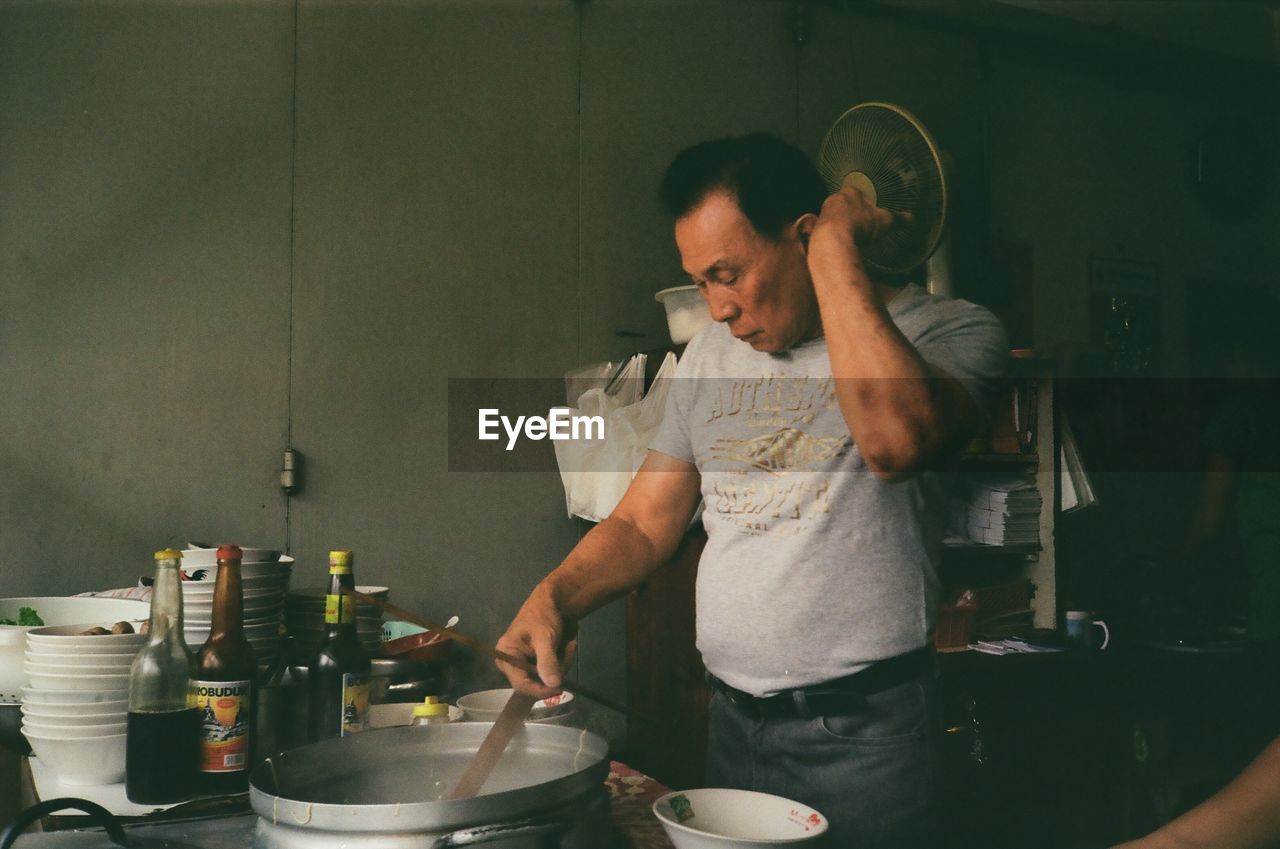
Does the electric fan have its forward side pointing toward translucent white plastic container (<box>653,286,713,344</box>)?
no

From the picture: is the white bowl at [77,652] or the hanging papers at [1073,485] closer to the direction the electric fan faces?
the white bowl

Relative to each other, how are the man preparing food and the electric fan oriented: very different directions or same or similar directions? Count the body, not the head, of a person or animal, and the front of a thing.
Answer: same or similar directions

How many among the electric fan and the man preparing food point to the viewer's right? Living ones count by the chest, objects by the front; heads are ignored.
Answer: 0

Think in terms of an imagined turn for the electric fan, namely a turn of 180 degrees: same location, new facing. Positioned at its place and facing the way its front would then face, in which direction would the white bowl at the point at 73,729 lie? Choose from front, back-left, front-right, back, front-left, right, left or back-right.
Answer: back

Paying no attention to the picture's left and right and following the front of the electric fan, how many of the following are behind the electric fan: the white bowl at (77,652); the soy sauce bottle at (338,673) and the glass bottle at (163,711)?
0

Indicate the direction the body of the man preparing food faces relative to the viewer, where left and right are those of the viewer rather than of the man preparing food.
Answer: facing the viewer and to the left of the viewer

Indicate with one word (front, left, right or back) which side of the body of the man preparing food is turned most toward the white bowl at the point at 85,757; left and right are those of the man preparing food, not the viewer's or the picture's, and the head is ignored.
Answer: front

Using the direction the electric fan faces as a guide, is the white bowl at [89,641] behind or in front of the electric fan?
in front

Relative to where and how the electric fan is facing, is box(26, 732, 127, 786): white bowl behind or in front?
in front

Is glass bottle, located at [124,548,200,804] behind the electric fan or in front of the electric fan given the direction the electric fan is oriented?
in front

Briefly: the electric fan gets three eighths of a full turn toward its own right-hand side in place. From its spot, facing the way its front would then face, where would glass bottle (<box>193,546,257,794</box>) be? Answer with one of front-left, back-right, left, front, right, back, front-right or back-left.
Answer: back-left

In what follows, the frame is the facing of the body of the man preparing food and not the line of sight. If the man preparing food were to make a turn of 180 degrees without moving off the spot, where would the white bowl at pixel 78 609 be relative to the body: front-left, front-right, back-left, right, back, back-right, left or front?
back-left

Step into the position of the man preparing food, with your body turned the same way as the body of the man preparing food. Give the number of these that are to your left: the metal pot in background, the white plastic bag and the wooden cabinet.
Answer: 0
